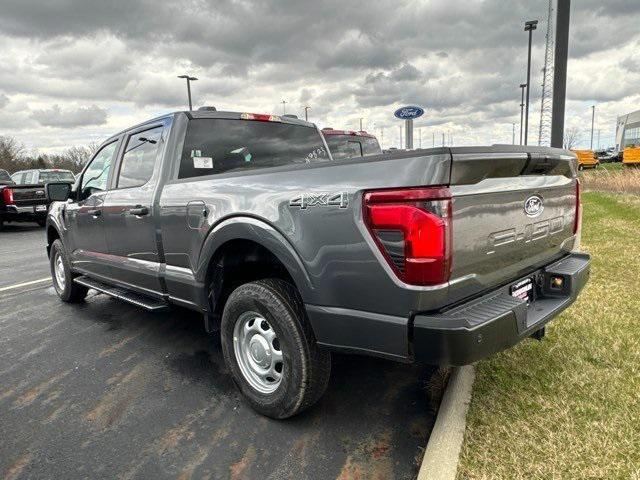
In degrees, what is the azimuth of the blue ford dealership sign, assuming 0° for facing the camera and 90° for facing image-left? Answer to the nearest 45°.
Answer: approximately 0°

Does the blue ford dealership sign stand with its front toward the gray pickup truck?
yes

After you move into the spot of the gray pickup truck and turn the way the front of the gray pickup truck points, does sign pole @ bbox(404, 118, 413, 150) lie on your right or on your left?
on your right

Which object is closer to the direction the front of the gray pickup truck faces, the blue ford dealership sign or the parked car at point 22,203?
the parked car

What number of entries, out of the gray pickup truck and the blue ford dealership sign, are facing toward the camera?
1

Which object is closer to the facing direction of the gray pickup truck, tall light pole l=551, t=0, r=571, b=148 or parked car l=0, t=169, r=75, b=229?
the parked car

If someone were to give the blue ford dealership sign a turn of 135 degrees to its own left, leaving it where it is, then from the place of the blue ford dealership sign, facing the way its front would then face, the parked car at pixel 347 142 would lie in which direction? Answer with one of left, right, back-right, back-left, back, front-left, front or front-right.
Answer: back

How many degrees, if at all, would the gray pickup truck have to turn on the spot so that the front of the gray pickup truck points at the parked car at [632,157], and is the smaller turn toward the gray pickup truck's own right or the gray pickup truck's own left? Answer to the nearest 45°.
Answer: approximately 90° to the gray pickup truck's own right

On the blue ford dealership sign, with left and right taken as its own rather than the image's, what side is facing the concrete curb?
front

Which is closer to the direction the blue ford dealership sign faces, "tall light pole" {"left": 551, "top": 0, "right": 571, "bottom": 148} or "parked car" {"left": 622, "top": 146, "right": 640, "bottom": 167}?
the tall light pole

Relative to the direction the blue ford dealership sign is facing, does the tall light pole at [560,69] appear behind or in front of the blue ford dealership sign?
in front

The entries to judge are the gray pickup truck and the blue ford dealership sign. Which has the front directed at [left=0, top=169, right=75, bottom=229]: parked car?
the gray pickup truck

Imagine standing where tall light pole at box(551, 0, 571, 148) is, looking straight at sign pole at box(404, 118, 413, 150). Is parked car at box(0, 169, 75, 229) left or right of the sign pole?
left

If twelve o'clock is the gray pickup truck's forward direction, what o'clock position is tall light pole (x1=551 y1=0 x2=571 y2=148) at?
The tall light pole is roughly at 3 o'clock from the gray pickup truck.

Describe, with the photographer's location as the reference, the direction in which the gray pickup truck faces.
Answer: facing away from the viewer and to the left of the viewer
